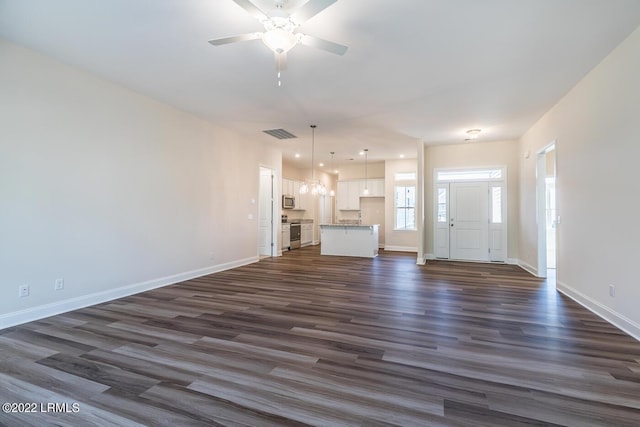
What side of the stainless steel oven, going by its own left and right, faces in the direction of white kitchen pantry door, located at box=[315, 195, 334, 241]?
left

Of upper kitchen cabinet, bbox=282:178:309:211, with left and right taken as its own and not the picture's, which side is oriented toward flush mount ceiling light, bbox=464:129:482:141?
front

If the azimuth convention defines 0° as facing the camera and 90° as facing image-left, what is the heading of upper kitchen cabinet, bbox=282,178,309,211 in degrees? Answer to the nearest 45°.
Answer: approximately 315°

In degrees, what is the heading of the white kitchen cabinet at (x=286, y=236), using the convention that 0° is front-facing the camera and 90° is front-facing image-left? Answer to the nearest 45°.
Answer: approximately 315°

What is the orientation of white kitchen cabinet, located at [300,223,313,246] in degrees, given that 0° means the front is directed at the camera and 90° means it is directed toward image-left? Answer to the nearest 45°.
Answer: approximately 315°

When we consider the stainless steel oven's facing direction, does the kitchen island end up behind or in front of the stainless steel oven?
in front

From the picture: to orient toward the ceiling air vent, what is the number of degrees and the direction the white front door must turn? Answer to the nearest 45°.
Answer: approximately 45° to its right

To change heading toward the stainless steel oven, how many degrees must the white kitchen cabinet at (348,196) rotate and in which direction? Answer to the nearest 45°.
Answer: approximately 45° to its right

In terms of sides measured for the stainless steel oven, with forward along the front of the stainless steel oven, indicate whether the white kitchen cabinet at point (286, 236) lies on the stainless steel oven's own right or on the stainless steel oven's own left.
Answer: on the stainless steel oven's own right

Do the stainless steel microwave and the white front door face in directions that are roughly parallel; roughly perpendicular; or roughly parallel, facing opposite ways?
roughly perpendicular

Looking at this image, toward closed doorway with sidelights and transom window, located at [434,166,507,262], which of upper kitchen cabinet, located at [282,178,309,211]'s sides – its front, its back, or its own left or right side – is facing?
front

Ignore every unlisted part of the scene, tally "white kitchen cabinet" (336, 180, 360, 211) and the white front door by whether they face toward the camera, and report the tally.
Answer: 2
